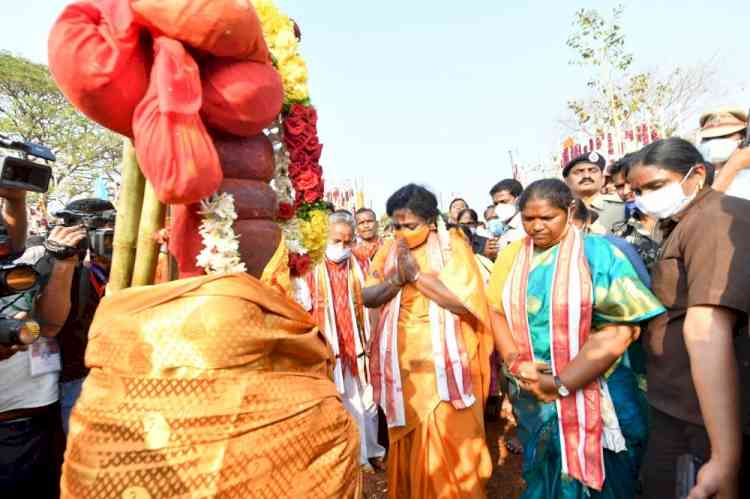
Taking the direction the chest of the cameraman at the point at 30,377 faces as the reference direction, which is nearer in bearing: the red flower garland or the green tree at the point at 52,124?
the red flower garland

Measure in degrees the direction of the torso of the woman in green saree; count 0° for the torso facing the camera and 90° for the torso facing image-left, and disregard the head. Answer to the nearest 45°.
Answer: approximately 45°

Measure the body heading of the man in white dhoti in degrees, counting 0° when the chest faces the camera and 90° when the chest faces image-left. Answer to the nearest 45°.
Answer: approximately 0°

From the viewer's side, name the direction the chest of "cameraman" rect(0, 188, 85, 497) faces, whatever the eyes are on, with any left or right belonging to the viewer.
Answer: facing to the right of the viewer

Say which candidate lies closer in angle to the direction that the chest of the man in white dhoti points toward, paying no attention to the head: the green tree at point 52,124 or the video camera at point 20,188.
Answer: the video camera

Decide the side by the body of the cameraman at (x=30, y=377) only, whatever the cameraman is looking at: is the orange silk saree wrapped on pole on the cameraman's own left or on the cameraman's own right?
on the cameraman's own right

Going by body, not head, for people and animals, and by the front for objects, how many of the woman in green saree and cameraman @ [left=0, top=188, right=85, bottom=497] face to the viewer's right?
1

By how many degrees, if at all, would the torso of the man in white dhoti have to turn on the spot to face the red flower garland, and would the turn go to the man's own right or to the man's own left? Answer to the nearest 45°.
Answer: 0° — they already face it

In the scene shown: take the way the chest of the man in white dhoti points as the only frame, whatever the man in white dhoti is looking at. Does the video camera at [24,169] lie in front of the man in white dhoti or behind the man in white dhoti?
in front

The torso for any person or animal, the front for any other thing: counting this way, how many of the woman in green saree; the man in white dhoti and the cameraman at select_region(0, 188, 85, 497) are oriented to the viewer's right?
1

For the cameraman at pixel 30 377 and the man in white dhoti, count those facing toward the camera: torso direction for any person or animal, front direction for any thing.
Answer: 1
